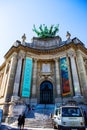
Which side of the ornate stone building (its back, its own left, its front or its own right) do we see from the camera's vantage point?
front

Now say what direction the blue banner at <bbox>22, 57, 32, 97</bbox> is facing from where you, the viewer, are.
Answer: facing the viewer

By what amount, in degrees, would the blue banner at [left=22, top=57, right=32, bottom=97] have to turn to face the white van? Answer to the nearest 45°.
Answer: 0° — it already faces it

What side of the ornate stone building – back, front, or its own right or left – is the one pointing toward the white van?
front
